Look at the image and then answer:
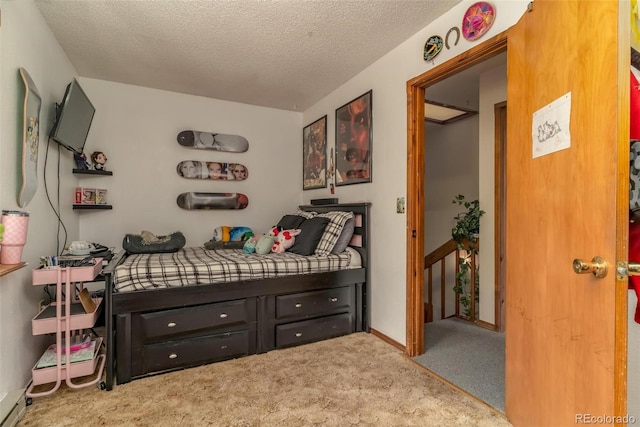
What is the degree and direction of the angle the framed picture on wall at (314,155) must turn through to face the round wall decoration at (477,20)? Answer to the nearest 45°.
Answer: approximately 90° to its left

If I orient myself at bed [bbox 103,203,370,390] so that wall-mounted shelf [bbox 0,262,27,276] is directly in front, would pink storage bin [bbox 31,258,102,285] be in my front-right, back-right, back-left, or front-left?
front-right

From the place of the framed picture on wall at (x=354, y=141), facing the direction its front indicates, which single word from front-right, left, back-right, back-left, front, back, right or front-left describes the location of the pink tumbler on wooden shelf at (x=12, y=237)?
front

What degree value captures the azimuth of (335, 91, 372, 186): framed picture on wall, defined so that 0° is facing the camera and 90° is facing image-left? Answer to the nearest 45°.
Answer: approximately 45°

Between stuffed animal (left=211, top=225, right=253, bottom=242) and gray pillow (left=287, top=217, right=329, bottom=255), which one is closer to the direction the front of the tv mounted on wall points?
the gray pillow

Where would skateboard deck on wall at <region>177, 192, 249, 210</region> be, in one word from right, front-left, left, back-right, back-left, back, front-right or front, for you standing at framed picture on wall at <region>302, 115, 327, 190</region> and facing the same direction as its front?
front-right

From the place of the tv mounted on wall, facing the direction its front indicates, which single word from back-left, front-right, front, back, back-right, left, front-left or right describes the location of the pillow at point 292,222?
front-left

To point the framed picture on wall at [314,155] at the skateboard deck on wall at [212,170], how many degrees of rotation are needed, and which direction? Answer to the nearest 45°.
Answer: approximately 45° to its right

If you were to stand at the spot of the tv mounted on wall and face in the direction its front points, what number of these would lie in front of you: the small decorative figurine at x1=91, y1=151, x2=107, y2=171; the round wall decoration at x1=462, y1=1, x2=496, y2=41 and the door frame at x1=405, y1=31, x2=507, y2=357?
2

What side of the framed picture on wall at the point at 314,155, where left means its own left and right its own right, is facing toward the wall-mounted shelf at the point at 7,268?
front

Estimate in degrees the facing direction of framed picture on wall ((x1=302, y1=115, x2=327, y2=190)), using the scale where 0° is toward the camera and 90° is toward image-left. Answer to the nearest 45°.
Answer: approximately 45°

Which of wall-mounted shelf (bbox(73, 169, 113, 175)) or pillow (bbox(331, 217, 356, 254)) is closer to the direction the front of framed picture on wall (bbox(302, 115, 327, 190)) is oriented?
the wall-mounted shelf

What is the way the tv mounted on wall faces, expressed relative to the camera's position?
facing the viewer and to the right of the viewer

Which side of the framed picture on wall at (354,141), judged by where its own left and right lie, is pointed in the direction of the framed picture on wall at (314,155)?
right

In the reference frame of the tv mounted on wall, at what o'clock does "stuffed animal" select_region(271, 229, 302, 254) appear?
The stuffed animal is roughly at 11 o'clock from the tv mounted on wall.

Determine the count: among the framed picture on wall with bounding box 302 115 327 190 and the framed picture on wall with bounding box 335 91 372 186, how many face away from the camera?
0

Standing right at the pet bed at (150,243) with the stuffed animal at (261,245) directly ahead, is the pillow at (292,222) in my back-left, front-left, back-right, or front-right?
front-left

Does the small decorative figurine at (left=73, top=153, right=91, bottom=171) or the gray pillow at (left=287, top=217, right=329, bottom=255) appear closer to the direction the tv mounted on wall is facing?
the gray pillow

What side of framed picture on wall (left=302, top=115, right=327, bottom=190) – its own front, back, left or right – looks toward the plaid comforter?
front
